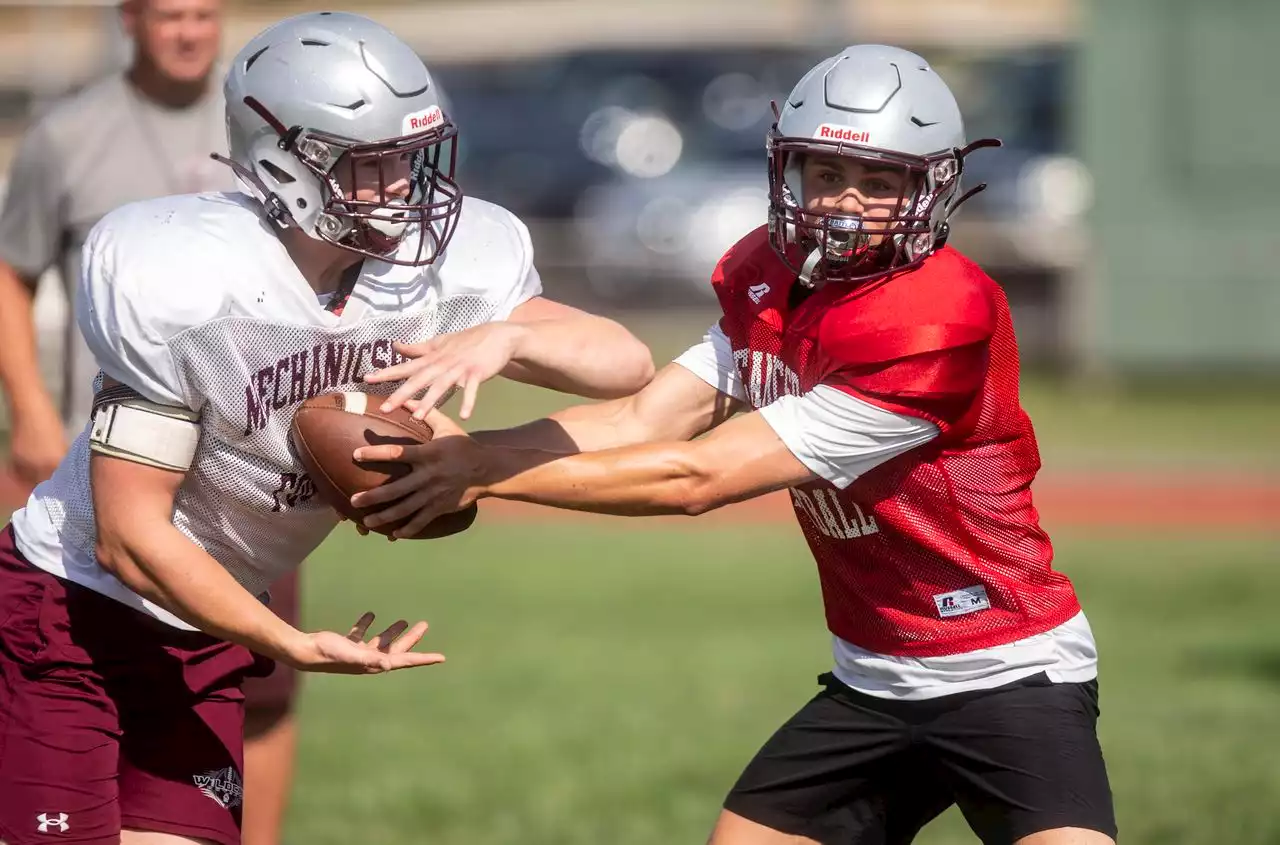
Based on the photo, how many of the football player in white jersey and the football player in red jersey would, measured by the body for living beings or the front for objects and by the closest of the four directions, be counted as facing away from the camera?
0

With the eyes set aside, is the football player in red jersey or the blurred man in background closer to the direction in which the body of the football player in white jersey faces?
the football player in red jersey

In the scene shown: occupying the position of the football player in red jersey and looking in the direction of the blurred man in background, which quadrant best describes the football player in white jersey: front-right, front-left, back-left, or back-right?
front-left

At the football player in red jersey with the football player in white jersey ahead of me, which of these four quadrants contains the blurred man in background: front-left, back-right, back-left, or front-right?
front-right

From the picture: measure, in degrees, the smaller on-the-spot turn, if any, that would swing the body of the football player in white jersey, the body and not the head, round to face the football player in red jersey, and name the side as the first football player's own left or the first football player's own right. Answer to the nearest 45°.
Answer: approximately 45° to the first football player's own left

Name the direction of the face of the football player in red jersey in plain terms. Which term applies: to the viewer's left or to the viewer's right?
to the viewer's left

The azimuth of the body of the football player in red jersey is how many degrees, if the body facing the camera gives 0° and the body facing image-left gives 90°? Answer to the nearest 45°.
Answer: approximately 45°

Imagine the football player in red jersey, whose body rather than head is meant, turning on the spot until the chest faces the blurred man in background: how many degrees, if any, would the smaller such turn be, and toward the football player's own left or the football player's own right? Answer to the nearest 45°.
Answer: approximately 90° to the football player's own right

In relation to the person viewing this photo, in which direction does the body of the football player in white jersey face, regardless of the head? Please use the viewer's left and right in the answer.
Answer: facing the viewer and to the right of the viewer

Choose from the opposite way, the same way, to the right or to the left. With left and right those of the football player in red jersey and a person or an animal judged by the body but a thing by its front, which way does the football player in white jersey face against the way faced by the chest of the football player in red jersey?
to the left

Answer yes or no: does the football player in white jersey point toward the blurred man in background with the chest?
no
